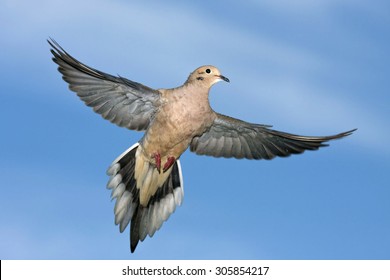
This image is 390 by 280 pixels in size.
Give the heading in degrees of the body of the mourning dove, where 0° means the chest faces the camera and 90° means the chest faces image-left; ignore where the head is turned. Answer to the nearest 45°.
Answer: approximately 315°
